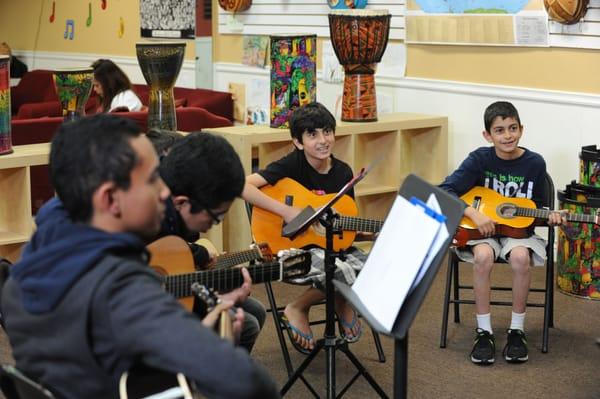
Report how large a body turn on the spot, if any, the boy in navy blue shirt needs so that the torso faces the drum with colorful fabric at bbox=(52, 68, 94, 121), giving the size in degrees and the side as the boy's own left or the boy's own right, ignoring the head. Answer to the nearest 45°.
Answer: approximately 90° to the boy's own right

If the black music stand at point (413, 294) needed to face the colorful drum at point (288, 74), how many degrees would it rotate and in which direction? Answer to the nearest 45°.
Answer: approximately 135° to its right

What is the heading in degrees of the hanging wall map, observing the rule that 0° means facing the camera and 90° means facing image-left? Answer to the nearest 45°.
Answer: approximately 0°

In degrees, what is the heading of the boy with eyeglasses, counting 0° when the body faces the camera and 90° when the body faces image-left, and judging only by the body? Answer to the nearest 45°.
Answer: approximately 270°

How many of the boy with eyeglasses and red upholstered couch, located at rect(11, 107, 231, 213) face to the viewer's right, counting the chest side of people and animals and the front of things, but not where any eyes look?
1

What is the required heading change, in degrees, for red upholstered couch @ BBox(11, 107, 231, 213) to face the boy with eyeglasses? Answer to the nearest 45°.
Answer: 0° — it already faces them

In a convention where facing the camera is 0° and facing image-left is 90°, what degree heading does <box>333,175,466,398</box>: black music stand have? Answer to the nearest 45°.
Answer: approximately 45°

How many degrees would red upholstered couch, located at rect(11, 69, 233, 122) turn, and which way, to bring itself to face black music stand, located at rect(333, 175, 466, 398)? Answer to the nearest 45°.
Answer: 0° — it already faces it

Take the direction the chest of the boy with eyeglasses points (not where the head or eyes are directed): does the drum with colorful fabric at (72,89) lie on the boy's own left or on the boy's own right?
on the boy's own left

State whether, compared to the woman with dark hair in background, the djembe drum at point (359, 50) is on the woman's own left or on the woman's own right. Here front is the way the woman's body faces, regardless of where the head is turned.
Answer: on the woman's own left
